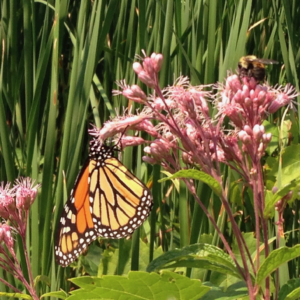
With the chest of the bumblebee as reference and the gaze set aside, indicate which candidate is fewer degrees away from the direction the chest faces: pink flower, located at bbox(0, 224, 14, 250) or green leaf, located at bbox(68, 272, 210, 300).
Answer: the pink flower

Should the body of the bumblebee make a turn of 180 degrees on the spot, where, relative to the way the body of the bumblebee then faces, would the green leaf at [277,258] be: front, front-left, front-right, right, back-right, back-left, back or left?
right

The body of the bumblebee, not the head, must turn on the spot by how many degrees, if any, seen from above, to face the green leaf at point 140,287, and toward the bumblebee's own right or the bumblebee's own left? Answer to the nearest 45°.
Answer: approximately 90° to the bumblebee's own left

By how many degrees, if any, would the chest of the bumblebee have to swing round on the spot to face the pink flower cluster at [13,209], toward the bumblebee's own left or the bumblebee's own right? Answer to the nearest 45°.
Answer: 0° — it already faces it

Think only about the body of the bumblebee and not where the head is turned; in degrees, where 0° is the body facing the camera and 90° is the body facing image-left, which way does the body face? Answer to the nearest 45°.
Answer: approximately 90°
